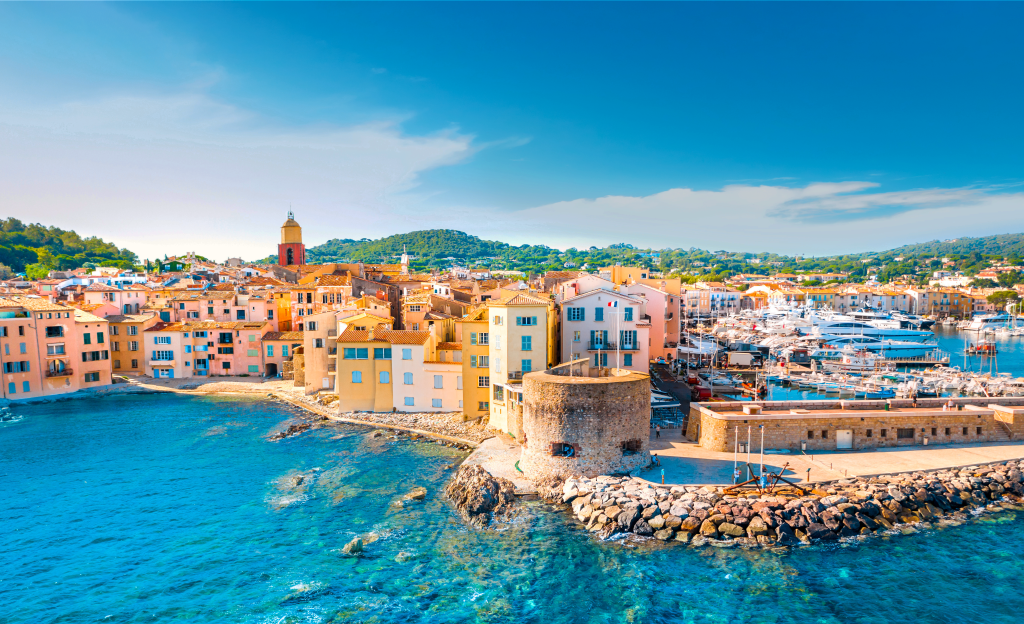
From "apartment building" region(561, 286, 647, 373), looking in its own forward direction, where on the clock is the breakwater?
The breakwater is roughly at 11 o'clock from the apartment building.

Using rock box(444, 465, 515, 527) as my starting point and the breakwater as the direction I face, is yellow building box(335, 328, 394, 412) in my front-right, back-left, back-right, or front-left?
back-left

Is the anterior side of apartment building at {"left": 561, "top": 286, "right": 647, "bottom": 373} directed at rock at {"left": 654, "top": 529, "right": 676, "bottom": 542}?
yes

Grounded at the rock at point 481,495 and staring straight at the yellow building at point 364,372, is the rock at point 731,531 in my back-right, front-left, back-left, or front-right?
back-right

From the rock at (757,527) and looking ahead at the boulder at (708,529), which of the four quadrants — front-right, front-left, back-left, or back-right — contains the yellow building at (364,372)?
front-right

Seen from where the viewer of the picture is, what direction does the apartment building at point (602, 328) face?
facing the viewer

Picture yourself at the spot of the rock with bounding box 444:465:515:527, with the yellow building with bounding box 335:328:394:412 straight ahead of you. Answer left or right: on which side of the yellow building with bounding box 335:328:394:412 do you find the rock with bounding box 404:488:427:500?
left

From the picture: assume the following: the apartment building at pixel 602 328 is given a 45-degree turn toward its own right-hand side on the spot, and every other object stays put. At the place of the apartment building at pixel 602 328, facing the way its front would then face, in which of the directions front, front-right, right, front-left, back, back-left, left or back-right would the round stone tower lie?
front-left

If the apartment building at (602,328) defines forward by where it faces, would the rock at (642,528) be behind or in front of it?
in front

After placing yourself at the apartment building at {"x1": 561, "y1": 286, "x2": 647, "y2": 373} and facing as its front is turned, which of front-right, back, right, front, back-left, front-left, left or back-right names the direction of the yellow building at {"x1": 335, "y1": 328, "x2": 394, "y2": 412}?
right

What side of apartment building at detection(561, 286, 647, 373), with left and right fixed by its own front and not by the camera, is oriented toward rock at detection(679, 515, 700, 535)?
front

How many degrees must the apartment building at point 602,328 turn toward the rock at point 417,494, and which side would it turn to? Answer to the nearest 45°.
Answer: approximately 45° to its right

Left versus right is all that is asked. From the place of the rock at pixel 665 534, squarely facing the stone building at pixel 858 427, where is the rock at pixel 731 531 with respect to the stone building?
right

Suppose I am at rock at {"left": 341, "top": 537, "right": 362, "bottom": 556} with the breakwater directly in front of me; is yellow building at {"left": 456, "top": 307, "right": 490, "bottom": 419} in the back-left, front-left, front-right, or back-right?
front-left

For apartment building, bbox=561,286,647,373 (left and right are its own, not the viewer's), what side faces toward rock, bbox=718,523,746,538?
front

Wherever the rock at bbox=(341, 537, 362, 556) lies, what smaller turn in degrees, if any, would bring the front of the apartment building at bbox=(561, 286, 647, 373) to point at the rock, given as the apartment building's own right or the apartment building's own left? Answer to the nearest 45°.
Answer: approximately 45° to the apartment building's own right

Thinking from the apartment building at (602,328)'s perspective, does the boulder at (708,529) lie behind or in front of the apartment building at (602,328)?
in front
